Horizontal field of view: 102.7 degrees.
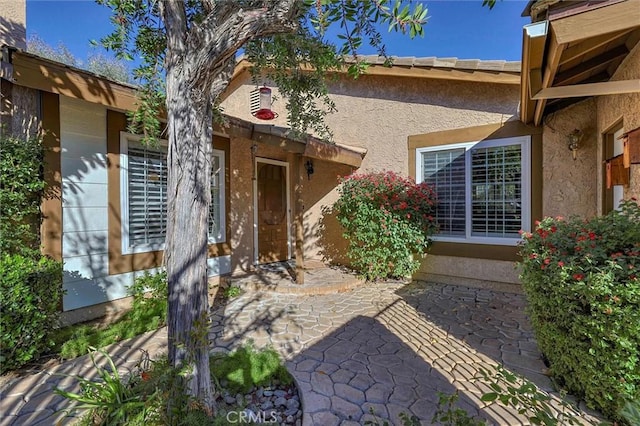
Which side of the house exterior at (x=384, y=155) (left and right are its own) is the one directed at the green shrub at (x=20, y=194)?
right

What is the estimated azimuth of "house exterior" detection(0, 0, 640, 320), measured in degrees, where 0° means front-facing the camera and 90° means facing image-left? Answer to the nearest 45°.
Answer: approximately 0°

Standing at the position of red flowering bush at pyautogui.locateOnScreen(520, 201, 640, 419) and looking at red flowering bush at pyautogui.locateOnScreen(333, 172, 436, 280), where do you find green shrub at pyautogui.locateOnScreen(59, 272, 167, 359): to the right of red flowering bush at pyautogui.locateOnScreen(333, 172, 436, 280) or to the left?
left

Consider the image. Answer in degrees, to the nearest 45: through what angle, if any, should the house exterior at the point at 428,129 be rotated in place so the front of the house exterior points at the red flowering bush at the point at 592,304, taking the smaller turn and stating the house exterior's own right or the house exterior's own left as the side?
0° — it already faces it

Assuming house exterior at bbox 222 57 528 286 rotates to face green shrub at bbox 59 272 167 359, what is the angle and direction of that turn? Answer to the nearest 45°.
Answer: approximately 45° to its right

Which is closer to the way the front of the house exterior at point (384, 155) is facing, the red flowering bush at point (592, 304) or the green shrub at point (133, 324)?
the red flowering bush

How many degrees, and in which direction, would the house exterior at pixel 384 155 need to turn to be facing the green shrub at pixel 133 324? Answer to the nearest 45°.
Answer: approximately 90° to its right
